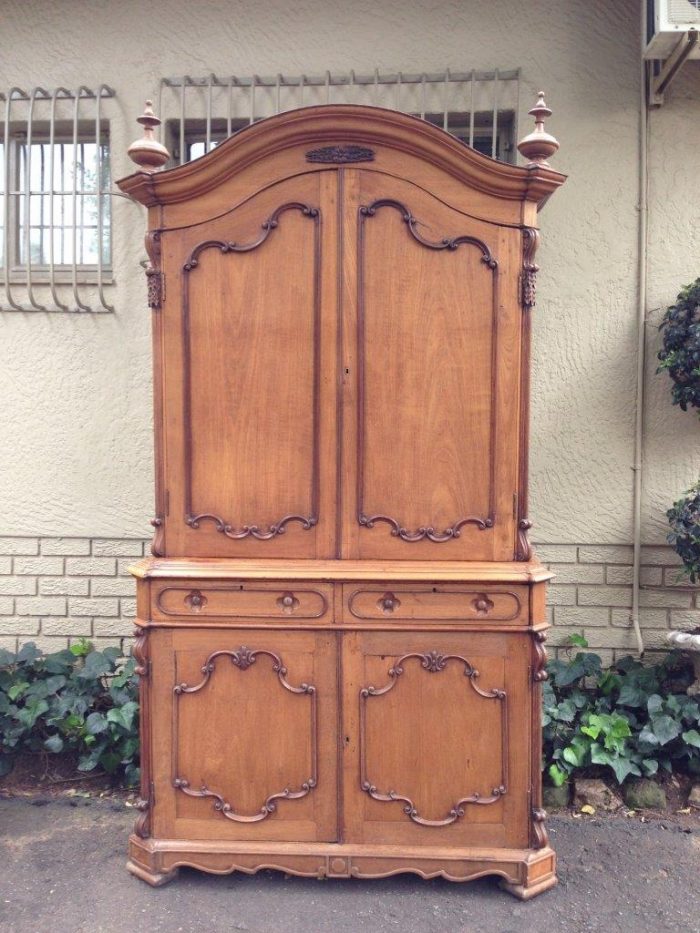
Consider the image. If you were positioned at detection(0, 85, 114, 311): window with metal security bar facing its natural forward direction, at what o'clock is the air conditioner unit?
The air conditioner unit is roughly at 10 o'clock from the window with metal security bar.

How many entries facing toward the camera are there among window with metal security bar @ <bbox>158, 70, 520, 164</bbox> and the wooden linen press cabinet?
2

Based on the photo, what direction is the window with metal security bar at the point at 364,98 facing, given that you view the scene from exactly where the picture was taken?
facing the viewer

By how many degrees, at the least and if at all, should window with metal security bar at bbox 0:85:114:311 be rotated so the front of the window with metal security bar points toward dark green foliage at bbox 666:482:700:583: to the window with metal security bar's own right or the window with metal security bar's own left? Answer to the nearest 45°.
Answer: approximately 45° to the window with metal security bar's own left

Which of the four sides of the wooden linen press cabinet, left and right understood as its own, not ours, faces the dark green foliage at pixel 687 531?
left

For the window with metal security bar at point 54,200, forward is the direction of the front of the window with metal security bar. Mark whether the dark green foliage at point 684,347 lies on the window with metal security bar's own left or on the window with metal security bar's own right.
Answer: on the window with metal security bar's own left

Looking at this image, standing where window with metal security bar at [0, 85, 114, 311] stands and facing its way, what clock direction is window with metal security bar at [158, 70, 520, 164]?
window with metal security bar at [158, 70, 520, 164] is roughly at 10 o'clock from window with metal security bar at [0, 85, 114, 311].

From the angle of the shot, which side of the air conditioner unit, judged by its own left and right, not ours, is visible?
front

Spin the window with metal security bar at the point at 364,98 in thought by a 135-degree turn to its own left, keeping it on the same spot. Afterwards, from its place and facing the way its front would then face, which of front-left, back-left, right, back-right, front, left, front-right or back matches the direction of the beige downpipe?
front-right

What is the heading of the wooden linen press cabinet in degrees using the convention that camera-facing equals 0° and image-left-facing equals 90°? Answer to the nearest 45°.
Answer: approximately 0°
